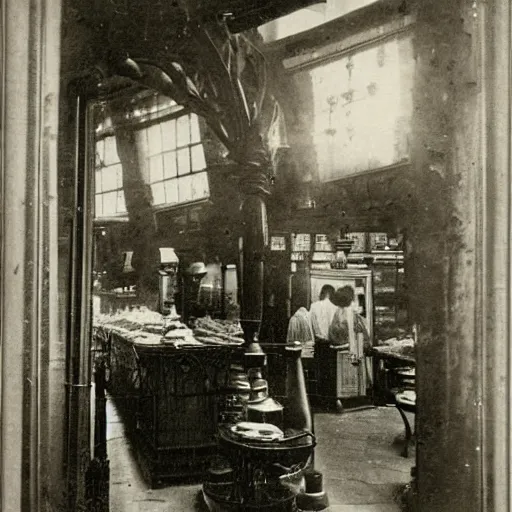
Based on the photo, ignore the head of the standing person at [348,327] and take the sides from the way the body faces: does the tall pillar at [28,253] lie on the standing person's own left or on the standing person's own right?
on the standing person's own left

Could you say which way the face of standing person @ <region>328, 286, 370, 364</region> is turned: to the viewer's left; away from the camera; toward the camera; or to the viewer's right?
away from the camera

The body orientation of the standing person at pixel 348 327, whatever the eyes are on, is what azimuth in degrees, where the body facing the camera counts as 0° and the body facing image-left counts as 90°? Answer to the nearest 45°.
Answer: approximately 180°
